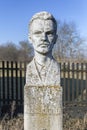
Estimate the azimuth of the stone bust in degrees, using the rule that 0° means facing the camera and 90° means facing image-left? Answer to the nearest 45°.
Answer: approximately 0°

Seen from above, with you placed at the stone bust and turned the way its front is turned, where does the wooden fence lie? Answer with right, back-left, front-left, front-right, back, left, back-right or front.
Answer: back
